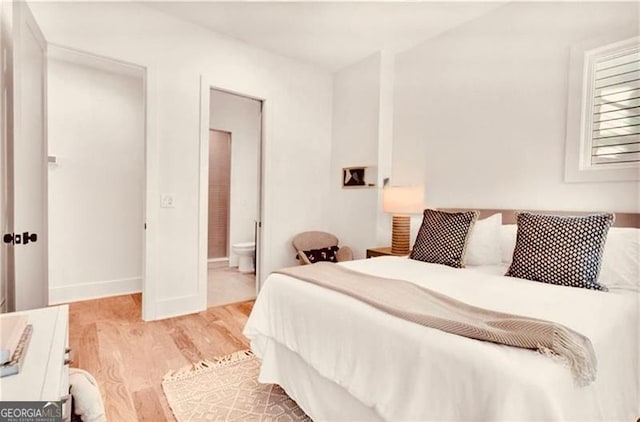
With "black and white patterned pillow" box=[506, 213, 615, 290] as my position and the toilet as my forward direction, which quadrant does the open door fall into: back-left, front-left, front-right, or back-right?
front-left

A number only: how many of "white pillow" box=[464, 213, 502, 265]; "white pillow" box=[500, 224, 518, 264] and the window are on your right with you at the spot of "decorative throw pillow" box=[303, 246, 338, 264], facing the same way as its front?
0

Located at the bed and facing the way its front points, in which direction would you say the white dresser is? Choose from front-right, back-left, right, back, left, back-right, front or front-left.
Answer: front

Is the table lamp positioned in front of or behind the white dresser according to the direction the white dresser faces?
in front

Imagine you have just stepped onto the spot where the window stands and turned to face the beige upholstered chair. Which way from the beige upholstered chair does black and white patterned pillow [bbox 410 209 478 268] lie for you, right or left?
left

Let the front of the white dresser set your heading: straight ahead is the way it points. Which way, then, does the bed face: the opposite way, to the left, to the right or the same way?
the opposite way

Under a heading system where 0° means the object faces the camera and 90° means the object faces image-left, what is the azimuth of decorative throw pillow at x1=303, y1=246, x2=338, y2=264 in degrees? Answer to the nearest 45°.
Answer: approximately 0°

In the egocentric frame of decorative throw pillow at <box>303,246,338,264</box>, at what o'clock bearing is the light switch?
The light switch is roughly at 2 o'clock from the decorative throw pillow.

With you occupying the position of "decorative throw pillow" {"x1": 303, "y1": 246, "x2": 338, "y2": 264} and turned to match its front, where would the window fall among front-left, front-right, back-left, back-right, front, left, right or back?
front-left

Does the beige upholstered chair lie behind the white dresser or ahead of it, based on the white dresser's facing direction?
ahead

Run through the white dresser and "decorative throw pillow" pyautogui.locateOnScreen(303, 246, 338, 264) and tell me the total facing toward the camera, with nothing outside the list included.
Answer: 1

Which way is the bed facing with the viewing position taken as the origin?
facing the viewer and to the left of the viewer

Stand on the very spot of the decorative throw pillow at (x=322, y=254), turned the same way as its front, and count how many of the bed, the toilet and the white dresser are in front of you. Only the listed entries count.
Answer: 2

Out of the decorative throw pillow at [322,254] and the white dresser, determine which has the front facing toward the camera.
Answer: the decorative throw pillow

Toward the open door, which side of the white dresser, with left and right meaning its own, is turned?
left

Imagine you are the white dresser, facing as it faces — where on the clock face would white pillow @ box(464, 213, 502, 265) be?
The white pillow is roughly at 12 o'clock from the white dresser.

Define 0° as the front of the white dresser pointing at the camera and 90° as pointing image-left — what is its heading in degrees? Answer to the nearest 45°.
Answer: approximately 270°

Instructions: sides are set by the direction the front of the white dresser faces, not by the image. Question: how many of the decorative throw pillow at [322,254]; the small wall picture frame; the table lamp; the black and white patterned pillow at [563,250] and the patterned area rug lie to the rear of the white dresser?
0

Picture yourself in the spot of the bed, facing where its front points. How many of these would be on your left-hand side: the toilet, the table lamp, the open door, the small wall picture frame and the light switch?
0

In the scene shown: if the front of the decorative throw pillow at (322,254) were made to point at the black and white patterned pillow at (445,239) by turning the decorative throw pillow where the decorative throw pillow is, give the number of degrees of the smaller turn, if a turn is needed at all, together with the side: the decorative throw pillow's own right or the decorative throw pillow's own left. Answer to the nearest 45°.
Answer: approximately 45° to the decorative throw pillow's own left
